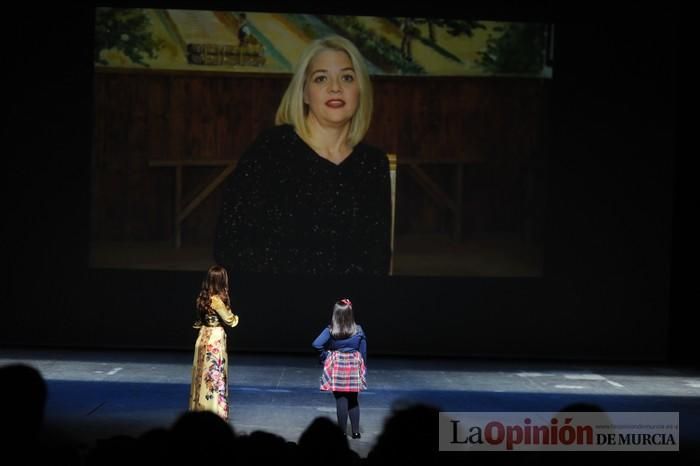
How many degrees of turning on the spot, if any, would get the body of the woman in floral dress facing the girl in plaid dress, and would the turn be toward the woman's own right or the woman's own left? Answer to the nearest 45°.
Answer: approximately 90° to the woman's own right

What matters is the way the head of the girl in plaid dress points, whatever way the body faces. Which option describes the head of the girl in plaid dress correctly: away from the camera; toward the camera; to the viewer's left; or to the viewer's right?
away from the camera

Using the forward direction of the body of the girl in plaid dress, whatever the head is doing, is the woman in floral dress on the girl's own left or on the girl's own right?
on the girl's own left

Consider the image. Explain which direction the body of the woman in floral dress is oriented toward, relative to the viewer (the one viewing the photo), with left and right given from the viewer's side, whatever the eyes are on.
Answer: facing away from the viewer and to the right of the viewer

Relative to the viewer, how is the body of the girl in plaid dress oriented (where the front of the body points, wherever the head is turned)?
away from the camera

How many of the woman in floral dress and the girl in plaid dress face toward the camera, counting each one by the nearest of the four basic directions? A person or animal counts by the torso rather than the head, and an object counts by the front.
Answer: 0

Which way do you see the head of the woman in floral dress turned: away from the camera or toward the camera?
away from the camera
